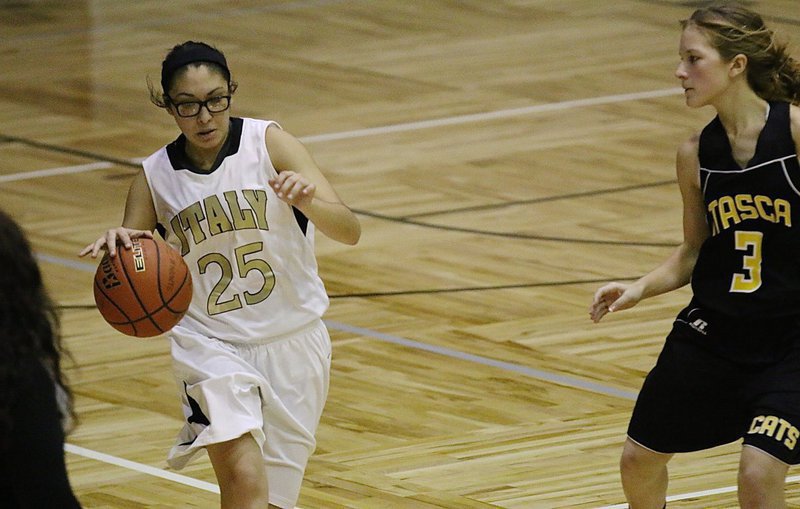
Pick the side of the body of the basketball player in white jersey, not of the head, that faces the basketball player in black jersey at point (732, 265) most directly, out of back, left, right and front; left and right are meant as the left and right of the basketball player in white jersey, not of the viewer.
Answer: left

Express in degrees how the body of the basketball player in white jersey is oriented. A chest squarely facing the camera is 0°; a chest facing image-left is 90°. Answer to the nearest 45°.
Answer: approximately 0°

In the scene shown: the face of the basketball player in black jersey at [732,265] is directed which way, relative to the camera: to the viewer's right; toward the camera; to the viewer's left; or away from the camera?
to the viewer's left
